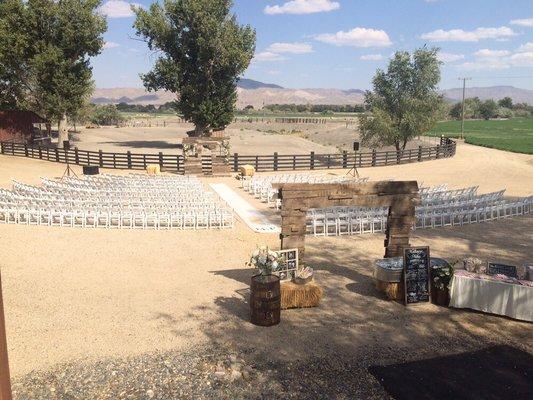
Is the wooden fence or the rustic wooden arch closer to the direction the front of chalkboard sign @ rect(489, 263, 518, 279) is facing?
the rustic wooden arch

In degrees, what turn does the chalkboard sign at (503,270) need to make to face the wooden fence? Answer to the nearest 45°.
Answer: approximately 135° to its right

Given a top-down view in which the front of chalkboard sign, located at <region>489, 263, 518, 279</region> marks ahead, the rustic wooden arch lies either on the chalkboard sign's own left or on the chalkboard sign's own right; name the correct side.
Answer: on the chalkboard sign's own right

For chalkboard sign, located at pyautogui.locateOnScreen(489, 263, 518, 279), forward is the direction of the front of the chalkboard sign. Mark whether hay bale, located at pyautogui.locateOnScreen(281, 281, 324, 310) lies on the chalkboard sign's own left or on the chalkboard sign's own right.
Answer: on the chalkboard sign's own right

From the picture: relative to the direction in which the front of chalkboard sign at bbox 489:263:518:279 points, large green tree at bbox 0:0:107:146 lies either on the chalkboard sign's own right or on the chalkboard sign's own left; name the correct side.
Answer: on the chalkboard sign's own right

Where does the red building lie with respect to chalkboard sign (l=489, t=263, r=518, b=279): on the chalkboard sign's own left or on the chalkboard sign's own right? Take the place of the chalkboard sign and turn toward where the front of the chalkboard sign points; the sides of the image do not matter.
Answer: on the chalkboard sign's own right

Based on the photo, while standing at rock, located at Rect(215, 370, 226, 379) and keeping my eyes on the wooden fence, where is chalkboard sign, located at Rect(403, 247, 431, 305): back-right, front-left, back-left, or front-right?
front-right

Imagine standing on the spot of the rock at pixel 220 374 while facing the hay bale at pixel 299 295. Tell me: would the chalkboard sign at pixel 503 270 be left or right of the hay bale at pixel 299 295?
right

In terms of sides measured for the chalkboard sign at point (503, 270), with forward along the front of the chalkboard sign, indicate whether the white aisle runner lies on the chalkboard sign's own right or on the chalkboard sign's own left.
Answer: on the chalkboard sign's own right

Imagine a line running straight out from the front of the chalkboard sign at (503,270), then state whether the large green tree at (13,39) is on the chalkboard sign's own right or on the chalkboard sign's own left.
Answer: on the chalkboard sign's own right

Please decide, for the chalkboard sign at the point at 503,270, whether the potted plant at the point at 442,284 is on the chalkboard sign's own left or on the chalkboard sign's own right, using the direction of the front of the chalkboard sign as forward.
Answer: on the chalkboard sign's own right

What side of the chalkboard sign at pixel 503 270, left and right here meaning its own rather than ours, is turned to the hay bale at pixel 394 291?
right

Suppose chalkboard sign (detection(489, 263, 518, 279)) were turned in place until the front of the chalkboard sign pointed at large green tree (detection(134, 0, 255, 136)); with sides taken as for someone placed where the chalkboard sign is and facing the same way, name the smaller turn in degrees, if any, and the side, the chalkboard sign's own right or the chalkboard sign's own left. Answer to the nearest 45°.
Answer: approximately 135° to the chalkboard sign's own right

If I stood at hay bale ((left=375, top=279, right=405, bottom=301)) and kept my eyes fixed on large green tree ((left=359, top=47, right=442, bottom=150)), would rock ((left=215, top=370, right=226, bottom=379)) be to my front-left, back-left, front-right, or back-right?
back-left

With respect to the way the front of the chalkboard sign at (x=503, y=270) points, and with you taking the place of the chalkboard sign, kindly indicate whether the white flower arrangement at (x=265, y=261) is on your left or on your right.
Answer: on your right

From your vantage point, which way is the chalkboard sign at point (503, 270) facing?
toward the camera
